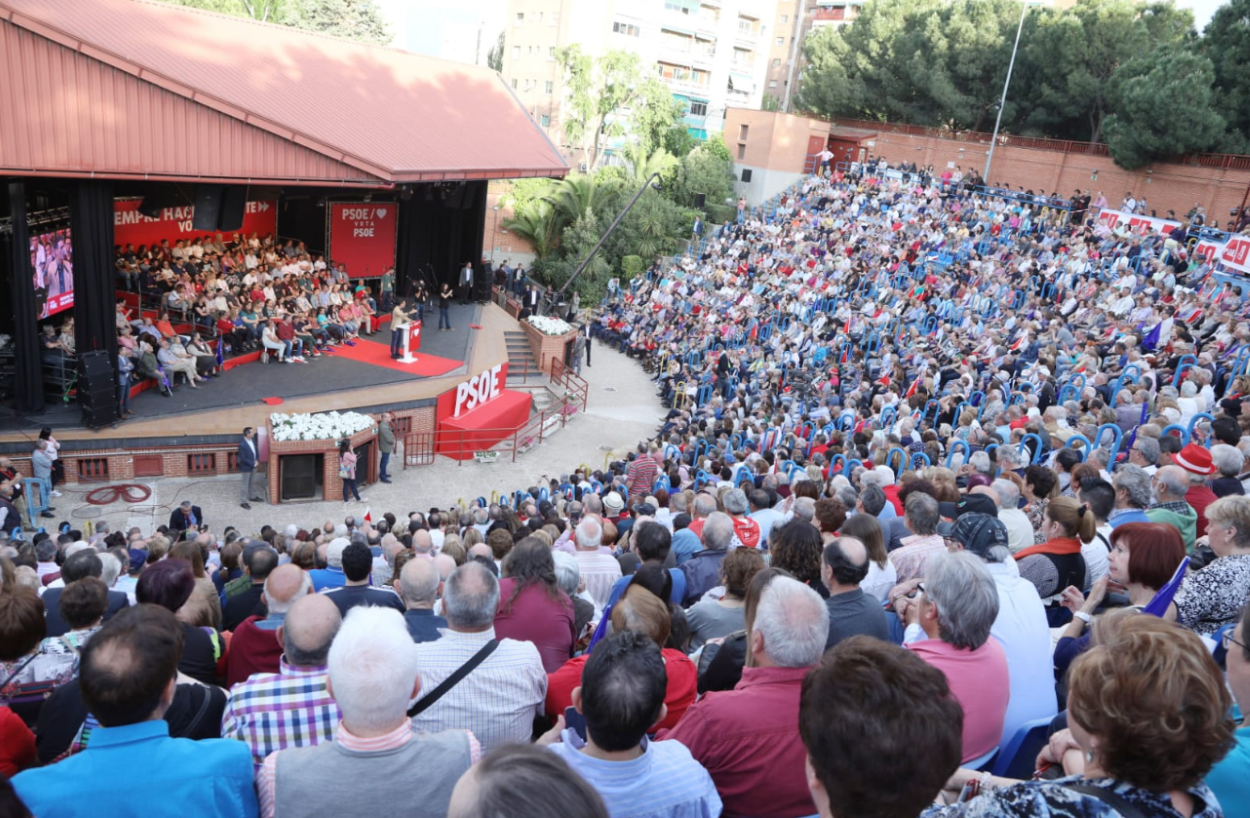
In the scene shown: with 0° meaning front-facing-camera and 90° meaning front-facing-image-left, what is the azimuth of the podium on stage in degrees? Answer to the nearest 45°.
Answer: approximately 315°

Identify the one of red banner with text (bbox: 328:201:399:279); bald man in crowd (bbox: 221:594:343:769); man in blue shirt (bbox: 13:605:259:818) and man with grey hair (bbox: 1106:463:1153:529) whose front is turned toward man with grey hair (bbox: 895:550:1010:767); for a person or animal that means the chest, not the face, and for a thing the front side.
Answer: the red banner with text

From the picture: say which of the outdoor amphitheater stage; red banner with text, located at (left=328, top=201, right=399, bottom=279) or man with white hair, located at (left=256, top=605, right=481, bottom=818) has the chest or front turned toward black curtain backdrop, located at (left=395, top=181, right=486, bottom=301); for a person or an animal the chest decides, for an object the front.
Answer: the man with white hair

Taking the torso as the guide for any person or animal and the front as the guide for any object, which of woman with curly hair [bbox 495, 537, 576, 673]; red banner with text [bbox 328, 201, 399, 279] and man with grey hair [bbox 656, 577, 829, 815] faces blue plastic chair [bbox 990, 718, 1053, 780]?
the red banner with text

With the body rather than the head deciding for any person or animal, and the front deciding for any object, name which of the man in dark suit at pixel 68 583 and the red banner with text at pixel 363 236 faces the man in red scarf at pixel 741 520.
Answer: the red banner with text

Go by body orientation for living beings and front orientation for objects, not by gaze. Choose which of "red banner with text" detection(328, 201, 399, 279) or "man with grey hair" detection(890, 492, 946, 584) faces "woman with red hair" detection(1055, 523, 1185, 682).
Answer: the red banner with text

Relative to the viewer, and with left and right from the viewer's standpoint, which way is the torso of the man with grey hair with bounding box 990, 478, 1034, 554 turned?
facing away from the viewer and to the left of the viewer

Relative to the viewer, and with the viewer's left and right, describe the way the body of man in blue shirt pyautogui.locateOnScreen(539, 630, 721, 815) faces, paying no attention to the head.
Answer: facing away from the viewer

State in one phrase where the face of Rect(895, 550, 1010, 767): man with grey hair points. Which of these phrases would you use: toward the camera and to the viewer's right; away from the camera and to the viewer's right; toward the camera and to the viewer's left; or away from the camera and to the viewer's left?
away from the camera and to the viewer's left

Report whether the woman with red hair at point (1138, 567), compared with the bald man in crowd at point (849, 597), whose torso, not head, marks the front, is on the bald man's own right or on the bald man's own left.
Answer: on the bald man's own right

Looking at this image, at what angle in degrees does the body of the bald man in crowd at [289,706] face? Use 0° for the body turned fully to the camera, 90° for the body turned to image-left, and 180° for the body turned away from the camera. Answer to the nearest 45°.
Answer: approximately 180°

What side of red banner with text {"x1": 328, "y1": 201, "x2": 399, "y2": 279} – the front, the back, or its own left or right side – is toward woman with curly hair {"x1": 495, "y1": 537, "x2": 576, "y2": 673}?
front

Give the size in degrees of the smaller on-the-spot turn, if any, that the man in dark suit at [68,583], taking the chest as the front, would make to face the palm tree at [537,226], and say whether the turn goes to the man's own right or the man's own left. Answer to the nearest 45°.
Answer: approximately 45° to the man's own right

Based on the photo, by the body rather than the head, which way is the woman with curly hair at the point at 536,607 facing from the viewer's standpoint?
away from the camera

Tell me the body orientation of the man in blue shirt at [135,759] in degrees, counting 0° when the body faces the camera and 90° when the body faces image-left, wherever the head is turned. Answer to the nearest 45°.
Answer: approximately 180°
